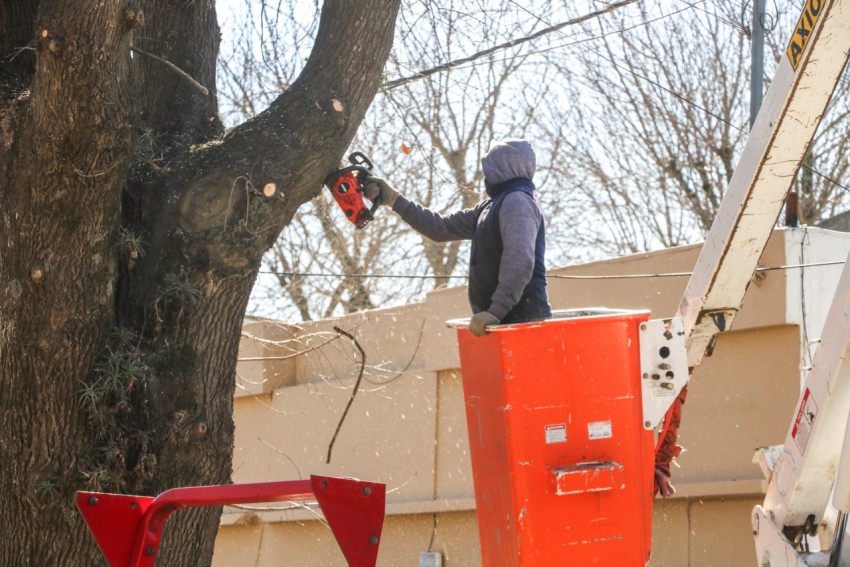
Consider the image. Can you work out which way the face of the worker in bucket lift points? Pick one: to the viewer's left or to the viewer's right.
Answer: to the viewer's left

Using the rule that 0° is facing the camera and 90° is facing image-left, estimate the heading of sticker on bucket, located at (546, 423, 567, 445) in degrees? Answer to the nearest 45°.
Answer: approximately 0°

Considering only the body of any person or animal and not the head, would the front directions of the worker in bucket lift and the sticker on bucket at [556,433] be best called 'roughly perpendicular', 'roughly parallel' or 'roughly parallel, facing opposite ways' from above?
roughly perpendicular

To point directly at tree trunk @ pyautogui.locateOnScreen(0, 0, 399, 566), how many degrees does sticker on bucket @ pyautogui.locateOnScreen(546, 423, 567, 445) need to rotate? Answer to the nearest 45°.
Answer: approximately 90° to its right

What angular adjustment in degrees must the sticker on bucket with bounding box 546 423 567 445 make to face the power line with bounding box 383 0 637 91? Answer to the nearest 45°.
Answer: approximately 180°

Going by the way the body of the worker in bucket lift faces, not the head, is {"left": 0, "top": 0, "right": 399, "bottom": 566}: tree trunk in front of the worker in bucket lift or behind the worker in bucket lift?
in front

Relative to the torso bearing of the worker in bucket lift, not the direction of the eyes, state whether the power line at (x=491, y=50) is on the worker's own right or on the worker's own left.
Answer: on the worker's own right

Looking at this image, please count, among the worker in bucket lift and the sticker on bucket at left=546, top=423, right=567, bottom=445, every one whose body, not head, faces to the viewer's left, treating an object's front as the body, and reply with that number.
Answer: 1

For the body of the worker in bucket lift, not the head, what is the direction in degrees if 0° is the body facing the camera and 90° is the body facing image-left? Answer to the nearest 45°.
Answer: approximately 90°
